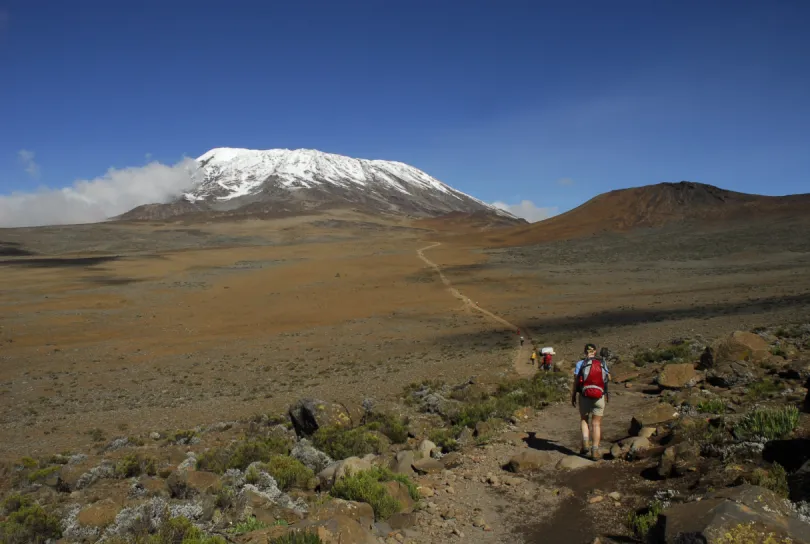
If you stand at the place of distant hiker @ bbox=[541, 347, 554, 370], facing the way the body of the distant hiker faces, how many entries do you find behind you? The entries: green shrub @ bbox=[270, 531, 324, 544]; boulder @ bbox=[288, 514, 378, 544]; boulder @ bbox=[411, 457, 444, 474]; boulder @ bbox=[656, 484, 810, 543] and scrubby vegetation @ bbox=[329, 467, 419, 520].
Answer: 5

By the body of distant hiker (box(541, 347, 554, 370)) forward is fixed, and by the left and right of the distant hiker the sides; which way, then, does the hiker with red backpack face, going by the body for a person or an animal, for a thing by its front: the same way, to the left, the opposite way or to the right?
the same way

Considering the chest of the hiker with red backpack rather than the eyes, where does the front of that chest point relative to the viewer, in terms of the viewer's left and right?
facing away from the viewer

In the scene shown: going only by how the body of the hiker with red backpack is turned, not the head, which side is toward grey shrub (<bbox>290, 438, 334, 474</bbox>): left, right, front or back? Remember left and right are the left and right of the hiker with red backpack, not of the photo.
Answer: left

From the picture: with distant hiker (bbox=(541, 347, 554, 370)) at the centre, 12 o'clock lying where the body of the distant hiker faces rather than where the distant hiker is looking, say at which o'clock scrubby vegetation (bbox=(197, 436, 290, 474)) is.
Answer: The scrubby vegetation is roughly at 7 o'clock from the distant hiker.

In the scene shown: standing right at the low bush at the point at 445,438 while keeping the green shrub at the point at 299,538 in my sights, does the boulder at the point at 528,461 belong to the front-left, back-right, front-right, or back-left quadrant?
front-left

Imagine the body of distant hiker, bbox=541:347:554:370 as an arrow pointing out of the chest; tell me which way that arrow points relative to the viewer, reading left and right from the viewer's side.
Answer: facing away from the viewer

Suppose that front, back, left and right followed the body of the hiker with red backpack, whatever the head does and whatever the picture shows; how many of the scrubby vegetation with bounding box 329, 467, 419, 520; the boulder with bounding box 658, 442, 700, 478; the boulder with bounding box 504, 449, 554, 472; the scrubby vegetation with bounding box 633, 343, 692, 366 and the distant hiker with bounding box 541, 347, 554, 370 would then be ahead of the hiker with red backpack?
2

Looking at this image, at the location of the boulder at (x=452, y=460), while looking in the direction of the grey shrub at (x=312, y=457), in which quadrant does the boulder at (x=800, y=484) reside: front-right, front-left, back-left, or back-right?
back-left

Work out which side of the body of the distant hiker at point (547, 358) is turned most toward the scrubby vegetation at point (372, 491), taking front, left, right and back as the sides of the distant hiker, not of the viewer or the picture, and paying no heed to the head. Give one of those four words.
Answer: back

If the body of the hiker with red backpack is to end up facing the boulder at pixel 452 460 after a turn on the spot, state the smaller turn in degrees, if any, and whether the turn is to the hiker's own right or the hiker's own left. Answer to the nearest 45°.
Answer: approximately 90° to the hiker's own left

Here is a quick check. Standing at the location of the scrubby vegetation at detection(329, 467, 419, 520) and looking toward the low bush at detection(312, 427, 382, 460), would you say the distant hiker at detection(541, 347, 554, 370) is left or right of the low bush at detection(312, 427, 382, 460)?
right

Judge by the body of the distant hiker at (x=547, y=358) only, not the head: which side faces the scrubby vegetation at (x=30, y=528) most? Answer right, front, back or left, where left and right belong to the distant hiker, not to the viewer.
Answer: back

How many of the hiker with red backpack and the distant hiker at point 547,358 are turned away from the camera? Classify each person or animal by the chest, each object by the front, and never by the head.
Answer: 2

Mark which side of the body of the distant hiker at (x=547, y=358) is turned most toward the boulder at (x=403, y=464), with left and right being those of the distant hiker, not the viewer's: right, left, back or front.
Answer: back

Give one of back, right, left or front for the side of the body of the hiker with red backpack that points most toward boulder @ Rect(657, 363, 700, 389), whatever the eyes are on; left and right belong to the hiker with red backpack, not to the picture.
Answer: front

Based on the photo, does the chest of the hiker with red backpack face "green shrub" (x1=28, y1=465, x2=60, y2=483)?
no

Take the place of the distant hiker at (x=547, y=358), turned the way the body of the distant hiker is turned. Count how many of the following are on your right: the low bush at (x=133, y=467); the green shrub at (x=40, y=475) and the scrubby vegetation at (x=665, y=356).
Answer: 1

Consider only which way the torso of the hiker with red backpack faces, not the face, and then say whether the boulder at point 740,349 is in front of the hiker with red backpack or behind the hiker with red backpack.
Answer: in front
